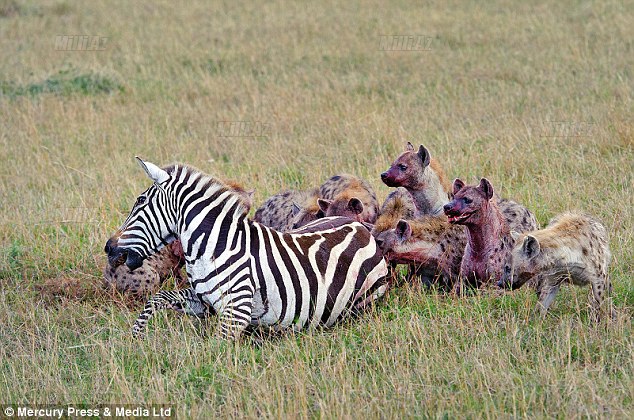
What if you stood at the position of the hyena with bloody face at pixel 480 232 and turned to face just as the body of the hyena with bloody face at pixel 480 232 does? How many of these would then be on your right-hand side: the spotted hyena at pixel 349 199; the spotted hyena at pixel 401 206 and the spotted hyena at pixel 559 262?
2

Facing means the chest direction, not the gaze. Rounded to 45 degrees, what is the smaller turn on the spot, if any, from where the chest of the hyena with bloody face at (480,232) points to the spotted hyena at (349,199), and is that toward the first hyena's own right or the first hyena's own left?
approximately 90° to the first hyena's own right

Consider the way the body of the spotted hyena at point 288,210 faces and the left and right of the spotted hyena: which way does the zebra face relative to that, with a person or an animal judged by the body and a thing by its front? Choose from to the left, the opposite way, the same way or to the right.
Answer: the opposite way

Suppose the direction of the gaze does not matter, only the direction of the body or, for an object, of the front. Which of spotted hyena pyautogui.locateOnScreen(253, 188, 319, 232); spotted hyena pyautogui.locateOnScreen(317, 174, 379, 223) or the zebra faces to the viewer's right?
spotted hyena pyautogui.locateOnScreen(253, 188, 319, 232)

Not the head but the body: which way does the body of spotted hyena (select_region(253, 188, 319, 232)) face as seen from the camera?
to the viewer's right

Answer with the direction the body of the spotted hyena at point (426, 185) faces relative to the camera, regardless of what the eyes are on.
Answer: to the viewer's left

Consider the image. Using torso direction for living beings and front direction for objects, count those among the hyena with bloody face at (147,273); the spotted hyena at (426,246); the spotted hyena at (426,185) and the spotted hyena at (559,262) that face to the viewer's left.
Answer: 3

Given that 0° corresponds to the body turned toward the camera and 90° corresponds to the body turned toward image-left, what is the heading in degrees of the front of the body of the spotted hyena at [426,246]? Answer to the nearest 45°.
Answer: approximately 90°

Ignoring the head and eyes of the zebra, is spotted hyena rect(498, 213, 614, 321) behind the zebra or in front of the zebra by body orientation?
behind

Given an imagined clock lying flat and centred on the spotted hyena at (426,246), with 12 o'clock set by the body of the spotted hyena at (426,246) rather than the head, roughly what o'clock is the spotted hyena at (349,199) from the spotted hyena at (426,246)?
the spotted hyena at (349,199) is roughly at 2 o'clock from the spotted hyena at (426,246).
